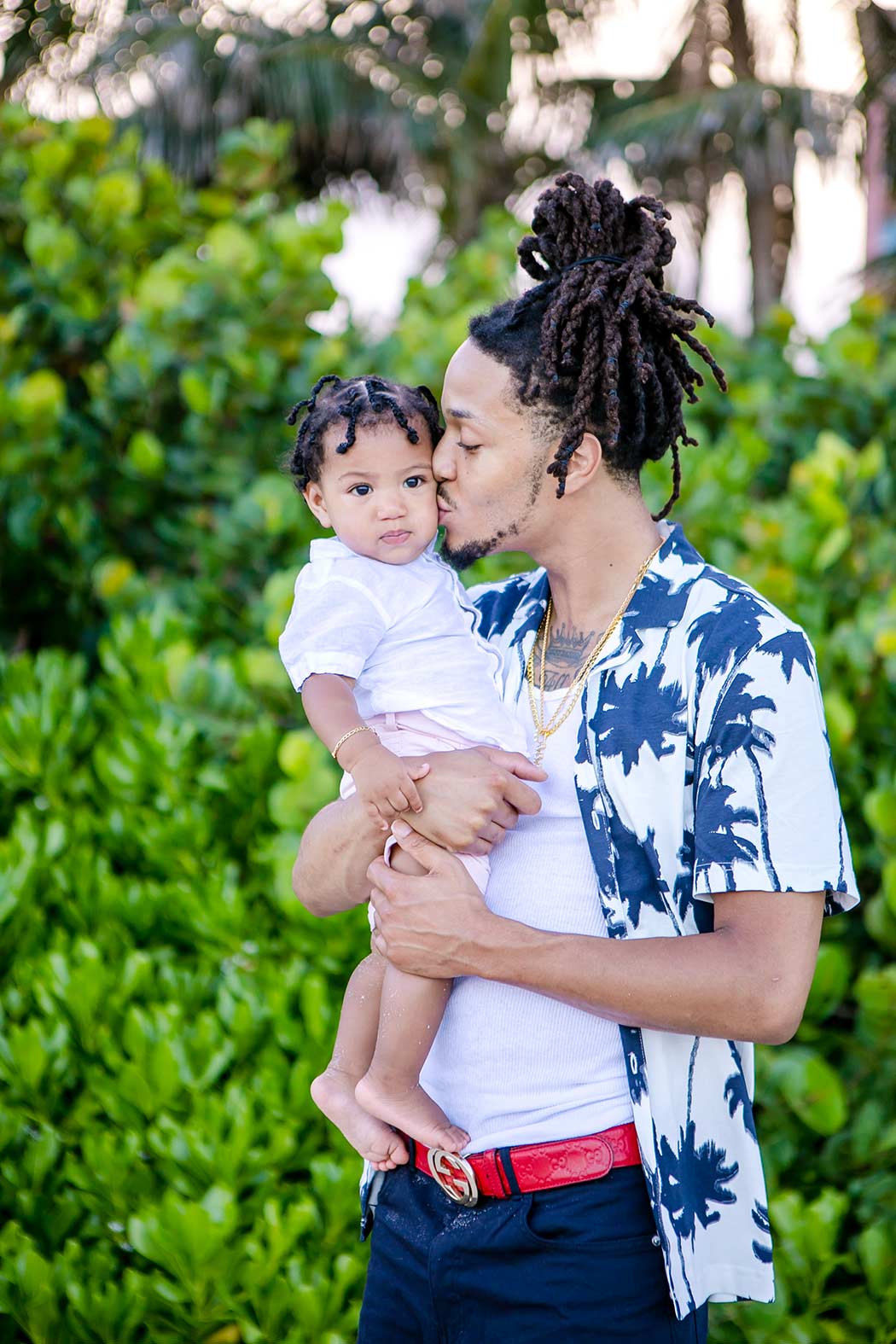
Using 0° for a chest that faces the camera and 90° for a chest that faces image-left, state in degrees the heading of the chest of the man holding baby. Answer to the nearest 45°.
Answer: approximately 45°

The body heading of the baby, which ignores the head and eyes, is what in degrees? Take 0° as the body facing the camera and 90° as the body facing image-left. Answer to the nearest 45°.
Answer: approximately 315°

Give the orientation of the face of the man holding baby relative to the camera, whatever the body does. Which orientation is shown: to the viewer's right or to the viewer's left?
to the viewer's left
